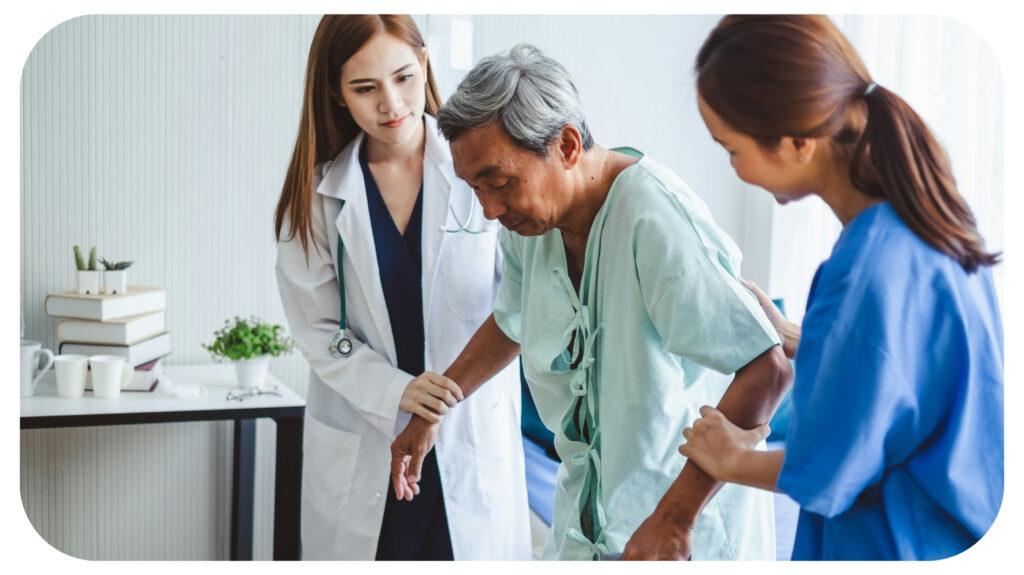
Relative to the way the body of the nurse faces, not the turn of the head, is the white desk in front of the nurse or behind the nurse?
in front

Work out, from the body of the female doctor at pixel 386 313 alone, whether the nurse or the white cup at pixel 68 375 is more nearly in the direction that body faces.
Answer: the nurse

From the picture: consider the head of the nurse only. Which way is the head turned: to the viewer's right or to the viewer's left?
to the viewer's left

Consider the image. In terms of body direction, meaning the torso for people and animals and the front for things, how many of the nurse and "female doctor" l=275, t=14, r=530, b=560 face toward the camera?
1

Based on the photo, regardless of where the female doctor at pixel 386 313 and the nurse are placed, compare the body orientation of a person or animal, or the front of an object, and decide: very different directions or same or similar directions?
very different directions

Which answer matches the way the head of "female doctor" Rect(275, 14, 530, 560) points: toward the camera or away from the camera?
toward the camera

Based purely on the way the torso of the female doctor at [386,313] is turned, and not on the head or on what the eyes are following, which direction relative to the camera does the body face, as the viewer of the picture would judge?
toward the camera

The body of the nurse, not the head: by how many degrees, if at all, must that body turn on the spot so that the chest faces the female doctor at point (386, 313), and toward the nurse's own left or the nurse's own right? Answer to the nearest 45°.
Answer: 0° — they already face them

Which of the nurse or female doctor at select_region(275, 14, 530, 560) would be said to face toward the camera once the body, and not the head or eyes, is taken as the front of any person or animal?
the female doctor

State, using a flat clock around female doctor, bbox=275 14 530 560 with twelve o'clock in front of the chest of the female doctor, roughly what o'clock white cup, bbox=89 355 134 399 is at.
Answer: The white cup is roughly at 4 o'clock from the female doctor.

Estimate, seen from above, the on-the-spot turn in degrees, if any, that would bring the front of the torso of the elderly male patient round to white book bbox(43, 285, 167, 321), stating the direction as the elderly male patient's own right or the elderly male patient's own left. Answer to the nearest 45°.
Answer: approximately 90° to the elderly male patient's own right

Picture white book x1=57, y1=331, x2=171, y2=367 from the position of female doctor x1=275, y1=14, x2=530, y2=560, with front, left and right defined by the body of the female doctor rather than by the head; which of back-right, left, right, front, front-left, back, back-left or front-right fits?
back-right

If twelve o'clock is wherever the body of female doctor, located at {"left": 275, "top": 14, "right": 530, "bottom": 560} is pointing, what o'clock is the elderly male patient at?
The elderly male patient is roughly at 11 o'clock from the female doctor.

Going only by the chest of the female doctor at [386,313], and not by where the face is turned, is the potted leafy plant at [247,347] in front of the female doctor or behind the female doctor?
behind

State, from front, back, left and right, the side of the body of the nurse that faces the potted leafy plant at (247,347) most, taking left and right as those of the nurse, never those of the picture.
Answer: front

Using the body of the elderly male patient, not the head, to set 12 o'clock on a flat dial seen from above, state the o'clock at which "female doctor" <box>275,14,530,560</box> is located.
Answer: The female doctor is roughly at 3 o'clock from the elderly male patient.
